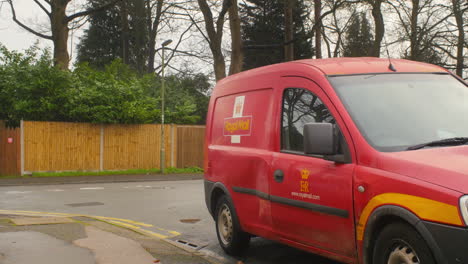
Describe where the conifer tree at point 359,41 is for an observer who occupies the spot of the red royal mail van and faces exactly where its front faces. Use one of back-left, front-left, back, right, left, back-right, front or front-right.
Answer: back-left

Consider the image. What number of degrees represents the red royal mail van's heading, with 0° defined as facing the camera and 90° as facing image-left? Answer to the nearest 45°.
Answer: approximately 315°

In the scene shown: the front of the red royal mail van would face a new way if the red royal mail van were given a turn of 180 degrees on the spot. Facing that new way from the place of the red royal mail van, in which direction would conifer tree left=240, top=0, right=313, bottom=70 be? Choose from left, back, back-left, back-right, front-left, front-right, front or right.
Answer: front-right

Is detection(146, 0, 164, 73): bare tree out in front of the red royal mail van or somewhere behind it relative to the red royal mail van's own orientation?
behind

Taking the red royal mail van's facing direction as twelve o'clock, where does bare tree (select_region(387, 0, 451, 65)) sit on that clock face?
The bare tree is roughly at 8 o'clock from the red royal mail van.

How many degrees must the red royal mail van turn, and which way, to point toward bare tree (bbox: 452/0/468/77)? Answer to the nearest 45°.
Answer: approximately 135° to its left
